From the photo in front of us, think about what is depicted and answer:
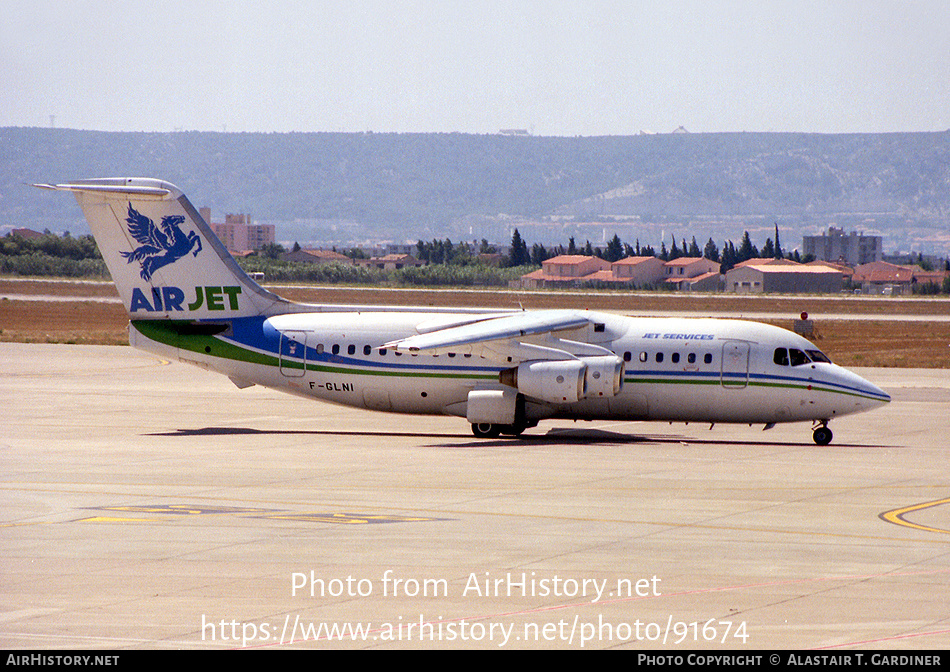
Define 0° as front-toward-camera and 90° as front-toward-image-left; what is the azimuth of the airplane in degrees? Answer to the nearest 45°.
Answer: approximately 270°
